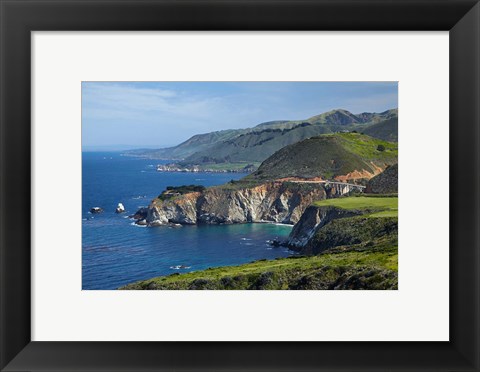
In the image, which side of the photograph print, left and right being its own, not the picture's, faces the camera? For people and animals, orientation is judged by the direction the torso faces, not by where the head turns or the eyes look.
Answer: front
